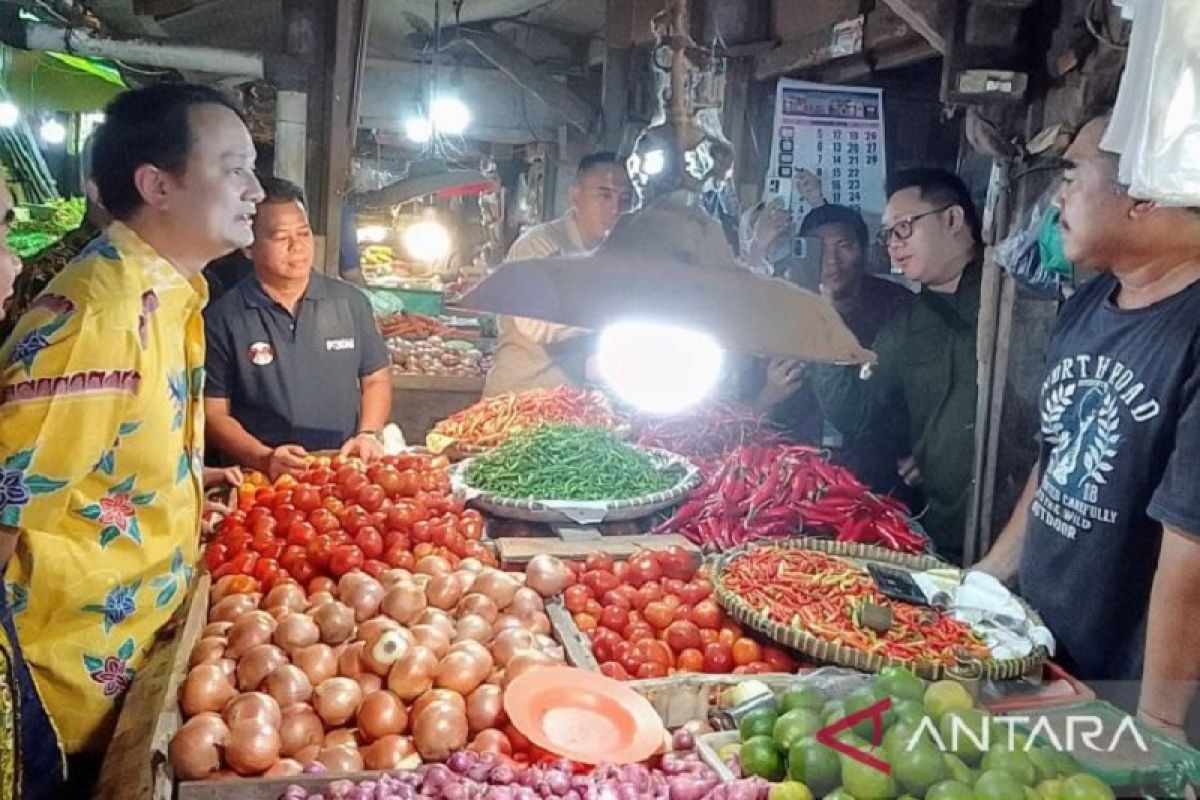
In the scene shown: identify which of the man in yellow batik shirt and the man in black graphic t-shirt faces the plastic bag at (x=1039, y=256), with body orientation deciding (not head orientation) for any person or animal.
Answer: the man in yellow batik shirt

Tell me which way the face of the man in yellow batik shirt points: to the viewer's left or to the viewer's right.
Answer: to the viewer's right

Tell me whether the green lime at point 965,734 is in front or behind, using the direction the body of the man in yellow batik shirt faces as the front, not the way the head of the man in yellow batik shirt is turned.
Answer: in front

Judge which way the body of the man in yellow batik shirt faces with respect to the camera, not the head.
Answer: to the viewer's right

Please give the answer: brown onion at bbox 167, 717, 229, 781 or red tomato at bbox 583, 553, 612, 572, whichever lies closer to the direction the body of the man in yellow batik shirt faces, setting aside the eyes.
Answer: the red tomato

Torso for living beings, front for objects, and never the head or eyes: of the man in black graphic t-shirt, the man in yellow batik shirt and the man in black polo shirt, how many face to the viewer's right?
1

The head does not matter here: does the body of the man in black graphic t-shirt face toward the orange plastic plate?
yes

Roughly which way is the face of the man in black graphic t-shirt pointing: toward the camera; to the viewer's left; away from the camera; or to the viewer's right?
to the viewer's left

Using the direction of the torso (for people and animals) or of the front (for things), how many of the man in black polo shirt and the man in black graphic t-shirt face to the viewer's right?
0

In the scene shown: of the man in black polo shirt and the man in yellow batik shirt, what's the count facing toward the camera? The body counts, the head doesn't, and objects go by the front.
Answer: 1

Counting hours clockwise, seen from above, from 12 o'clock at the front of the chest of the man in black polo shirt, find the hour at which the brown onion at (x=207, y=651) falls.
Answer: The brown onion is roughly at 12 o'clock from the man in black polo shirt.

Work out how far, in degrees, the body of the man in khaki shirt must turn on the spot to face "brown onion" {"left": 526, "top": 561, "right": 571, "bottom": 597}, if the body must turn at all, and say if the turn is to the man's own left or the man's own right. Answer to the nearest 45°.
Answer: approximately 45° to the man's own right
